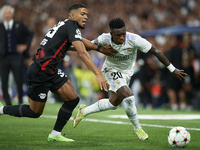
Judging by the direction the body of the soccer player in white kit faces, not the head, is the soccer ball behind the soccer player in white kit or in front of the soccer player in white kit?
in front

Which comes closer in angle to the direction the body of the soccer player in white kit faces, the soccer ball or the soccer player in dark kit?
the soccer ball

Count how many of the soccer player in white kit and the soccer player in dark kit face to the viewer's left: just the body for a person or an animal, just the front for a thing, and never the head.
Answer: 0

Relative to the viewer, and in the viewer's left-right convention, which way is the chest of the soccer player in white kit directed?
facing the viewer and to the right of the viewer

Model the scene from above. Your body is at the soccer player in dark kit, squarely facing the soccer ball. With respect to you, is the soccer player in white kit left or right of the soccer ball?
left

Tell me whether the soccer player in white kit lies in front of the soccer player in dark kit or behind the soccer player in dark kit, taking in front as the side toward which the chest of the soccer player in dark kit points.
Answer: in front

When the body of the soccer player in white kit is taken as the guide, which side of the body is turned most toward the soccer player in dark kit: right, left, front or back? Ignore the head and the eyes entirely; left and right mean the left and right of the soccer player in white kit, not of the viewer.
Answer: right

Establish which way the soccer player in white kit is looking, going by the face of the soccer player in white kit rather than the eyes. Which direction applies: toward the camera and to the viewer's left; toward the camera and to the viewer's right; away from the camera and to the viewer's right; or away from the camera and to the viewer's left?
toward the camera and to the viewer's right

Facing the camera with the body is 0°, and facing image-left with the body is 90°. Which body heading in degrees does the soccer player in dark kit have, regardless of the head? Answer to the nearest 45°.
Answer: approximately 270°
